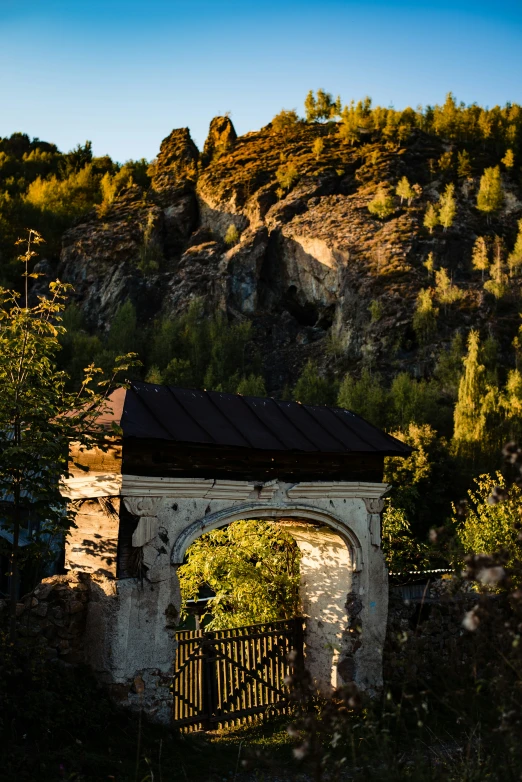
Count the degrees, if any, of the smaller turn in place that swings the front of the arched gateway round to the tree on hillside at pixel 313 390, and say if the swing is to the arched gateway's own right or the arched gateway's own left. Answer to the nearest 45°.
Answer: approximately 135° to the arched gateway's own left

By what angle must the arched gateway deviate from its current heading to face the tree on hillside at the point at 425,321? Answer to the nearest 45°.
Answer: approximately 135° to its left

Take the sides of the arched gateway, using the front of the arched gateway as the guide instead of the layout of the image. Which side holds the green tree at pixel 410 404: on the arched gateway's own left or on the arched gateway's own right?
on the arched gateway's own left

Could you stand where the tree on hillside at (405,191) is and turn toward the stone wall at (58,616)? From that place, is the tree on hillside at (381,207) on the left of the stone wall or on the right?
right

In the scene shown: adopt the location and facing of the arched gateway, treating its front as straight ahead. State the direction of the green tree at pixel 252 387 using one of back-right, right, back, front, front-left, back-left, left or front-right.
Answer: back-left

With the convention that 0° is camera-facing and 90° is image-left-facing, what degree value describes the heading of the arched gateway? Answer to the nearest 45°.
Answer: approximately 315°

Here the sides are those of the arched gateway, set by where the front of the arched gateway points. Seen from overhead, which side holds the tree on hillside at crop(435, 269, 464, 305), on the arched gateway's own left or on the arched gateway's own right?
on the arched gateway's own left

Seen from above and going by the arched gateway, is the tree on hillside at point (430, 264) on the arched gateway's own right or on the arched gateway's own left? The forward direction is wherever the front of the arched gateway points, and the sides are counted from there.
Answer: on the arched gateway's own left
